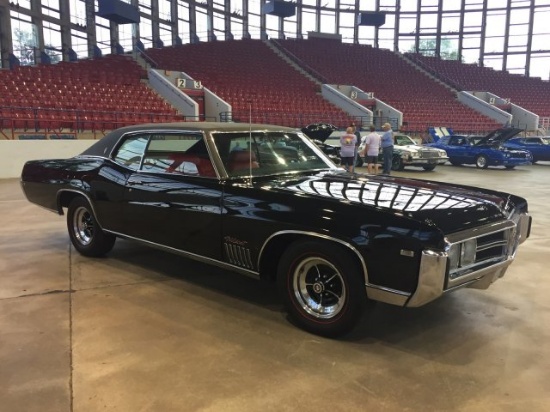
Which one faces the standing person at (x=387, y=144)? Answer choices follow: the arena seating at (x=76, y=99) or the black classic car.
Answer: the arena seating

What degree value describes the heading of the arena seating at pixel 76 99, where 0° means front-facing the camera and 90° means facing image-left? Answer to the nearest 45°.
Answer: approximately 315°

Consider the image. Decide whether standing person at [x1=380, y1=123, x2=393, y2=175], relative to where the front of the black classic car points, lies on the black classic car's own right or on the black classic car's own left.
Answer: on the black classic car's own left

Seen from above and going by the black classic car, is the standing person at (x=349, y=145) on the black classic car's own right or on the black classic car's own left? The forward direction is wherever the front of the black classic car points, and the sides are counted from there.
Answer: on the black classic car's own left

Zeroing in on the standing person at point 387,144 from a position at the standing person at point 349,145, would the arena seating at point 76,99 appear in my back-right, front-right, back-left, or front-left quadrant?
back-left

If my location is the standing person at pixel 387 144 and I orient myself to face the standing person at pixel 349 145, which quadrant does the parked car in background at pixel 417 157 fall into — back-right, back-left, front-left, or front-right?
back-right

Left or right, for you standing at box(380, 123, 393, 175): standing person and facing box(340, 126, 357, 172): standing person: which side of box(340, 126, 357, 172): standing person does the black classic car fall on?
left

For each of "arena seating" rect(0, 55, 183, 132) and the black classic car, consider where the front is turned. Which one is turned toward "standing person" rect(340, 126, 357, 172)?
the arena seating

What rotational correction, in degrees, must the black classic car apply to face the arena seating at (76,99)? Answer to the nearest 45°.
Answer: approximately 180°
